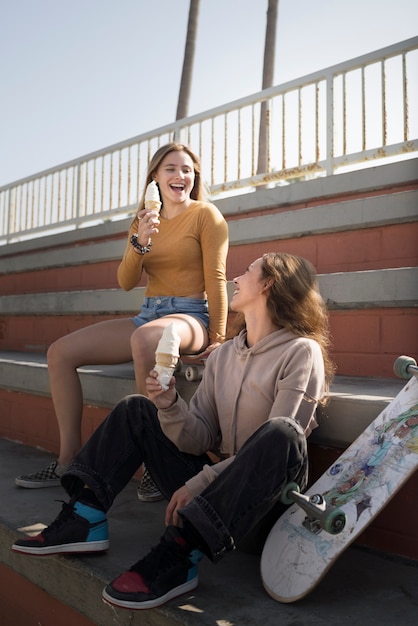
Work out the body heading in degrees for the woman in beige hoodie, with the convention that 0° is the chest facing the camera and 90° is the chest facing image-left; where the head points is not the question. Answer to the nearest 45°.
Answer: approximately 45°

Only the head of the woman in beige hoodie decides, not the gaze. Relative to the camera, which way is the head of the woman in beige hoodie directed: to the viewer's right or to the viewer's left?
to the viewer's left
